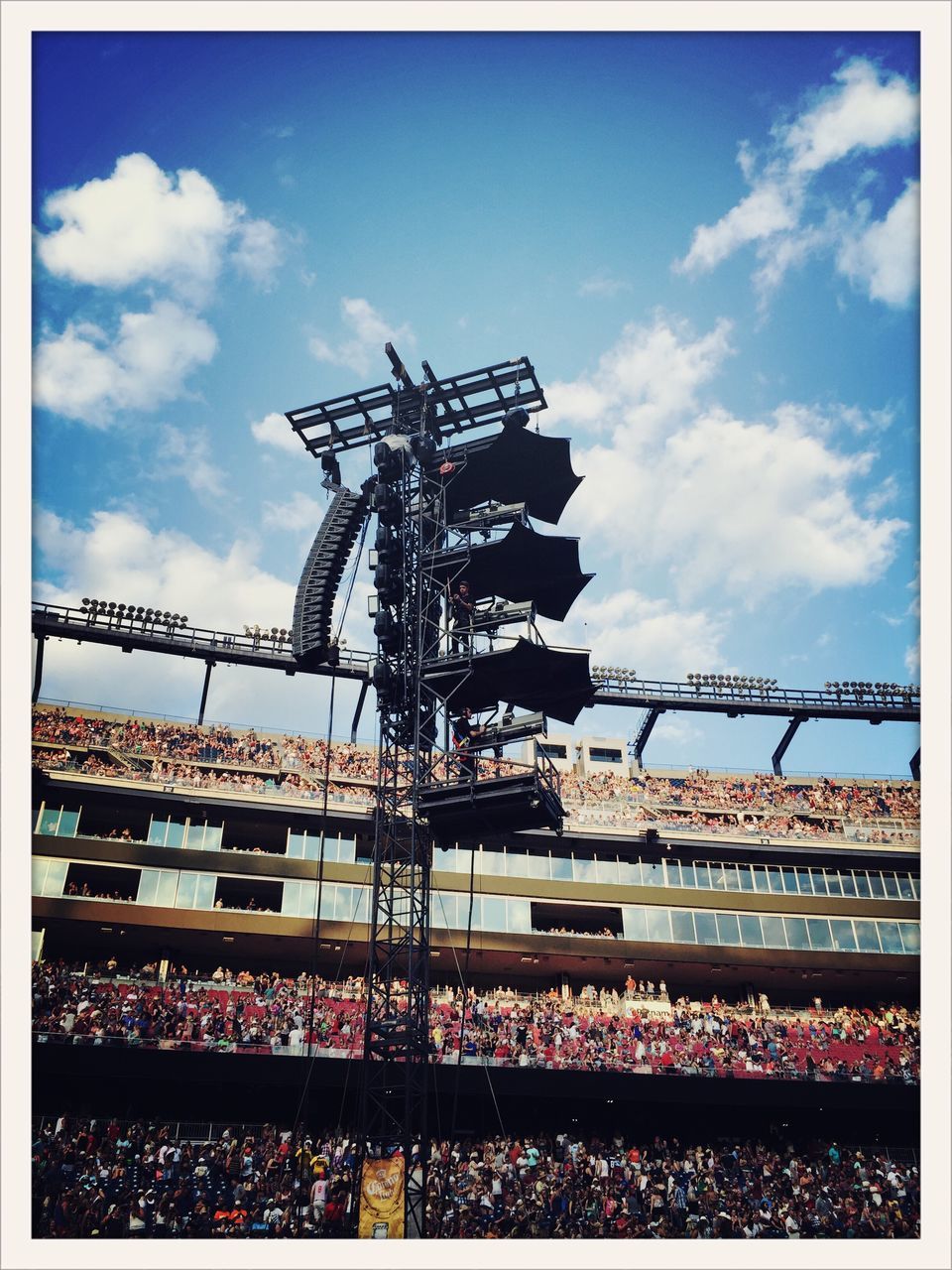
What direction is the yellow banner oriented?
toward the camera
